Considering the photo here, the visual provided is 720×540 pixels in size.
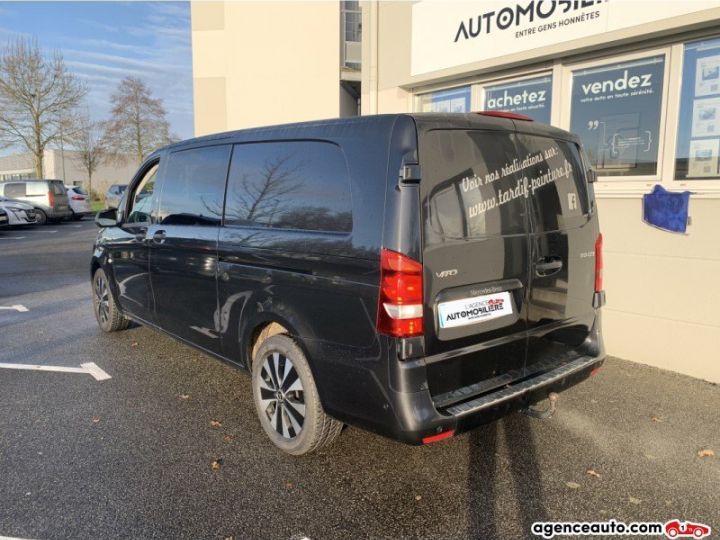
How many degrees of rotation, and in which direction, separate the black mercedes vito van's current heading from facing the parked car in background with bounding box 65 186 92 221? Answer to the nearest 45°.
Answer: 0° — it already faces it

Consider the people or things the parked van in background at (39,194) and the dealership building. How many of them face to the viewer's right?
0

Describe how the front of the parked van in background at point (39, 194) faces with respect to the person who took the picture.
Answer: facing away from the viewer and to the left of the viewer

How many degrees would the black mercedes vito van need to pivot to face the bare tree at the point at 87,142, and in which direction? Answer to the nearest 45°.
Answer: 0° — it already faces it

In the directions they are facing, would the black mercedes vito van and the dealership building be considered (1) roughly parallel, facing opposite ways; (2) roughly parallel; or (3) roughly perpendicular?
roughly perpendicular

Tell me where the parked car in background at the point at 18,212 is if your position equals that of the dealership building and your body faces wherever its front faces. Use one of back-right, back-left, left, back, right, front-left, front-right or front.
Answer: right

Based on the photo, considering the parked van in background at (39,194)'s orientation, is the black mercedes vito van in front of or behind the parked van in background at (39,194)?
behind

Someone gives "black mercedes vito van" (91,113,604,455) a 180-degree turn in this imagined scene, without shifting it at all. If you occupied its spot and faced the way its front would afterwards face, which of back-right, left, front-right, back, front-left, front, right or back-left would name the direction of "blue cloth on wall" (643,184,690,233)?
left

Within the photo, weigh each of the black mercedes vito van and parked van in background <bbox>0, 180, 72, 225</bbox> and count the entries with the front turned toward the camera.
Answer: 0

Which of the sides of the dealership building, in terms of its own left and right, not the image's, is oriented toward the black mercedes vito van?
front

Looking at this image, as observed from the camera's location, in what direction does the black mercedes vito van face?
facing away from the viewer and to the left of the viewer

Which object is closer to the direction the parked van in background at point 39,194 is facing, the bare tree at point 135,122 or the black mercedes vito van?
the bare tree

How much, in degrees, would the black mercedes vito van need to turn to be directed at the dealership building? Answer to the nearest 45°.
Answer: approximately 90° to its right
